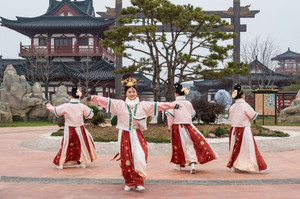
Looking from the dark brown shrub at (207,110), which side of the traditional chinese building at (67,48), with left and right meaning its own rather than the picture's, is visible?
front

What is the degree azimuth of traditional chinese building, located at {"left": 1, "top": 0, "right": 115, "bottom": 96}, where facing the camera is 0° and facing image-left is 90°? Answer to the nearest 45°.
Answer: approximately 0°

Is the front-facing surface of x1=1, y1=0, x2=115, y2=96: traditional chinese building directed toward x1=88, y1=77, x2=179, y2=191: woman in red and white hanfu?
yes

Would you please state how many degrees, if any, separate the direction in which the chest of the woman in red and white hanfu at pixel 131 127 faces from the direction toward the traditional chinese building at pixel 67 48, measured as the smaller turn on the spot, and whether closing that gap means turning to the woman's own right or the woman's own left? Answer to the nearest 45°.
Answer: approximately 180°

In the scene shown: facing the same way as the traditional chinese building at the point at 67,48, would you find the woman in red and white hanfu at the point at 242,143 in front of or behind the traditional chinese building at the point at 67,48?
in front

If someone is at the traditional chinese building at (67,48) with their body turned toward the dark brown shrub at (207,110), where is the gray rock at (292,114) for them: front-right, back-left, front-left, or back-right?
front-left

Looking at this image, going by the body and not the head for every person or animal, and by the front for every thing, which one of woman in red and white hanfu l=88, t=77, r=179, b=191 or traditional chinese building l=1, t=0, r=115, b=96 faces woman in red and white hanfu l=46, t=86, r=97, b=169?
the traditional chinese building

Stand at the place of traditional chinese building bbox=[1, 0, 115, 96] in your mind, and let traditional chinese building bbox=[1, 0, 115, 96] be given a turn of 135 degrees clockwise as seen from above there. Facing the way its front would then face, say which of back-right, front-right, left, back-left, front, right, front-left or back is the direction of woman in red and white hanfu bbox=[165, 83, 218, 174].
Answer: back-left
